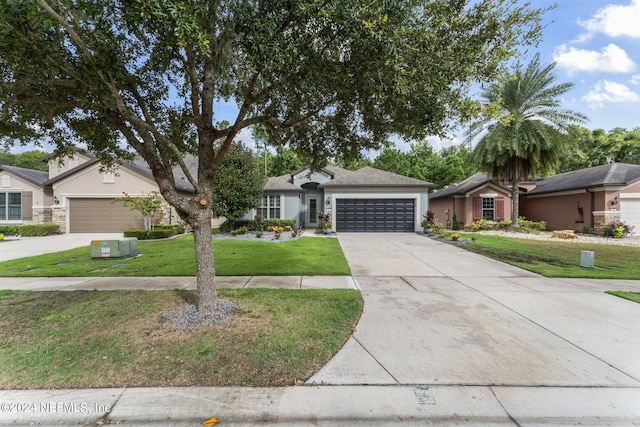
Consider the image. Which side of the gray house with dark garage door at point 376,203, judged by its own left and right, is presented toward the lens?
front

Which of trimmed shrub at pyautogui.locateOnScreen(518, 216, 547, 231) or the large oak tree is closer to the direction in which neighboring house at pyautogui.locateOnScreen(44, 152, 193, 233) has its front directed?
the large oak tree

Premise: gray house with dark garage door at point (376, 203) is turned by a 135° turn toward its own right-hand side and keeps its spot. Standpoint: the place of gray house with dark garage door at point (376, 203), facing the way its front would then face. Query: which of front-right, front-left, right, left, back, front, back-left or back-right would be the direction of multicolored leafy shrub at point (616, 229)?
back-right

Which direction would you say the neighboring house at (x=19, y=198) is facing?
toward the camera

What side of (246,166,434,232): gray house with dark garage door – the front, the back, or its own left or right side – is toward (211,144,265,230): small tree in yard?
right

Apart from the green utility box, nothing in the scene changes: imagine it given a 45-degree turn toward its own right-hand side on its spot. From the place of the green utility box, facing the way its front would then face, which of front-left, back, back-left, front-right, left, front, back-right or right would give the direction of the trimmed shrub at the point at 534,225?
back-left

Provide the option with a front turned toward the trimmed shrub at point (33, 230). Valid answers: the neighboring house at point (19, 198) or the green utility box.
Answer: the neighboring house

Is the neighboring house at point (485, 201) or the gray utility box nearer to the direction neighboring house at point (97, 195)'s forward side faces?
the gray utility box

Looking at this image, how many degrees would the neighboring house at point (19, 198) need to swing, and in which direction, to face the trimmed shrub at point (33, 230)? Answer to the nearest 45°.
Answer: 0° — it already faces it

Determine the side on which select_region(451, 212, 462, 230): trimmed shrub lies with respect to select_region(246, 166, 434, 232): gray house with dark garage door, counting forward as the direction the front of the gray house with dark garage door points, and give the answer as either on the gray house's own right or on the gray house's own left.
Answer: on the gray house's own left

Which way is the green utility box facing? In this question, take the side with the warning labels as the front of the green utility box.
toward the camera

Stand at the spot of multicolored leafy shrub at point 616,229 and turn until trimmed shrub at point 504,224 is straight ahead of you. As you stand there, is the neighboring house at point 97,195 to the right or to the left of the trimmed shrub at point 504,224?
left

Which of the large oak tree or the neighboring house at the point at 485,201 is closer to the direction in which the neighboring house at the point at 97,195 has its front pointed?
the large oak tree

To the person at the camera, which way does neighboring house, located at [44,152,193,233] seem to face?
facing the viewer

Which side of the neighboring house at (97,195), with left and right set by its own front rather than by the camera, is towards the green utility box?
front
